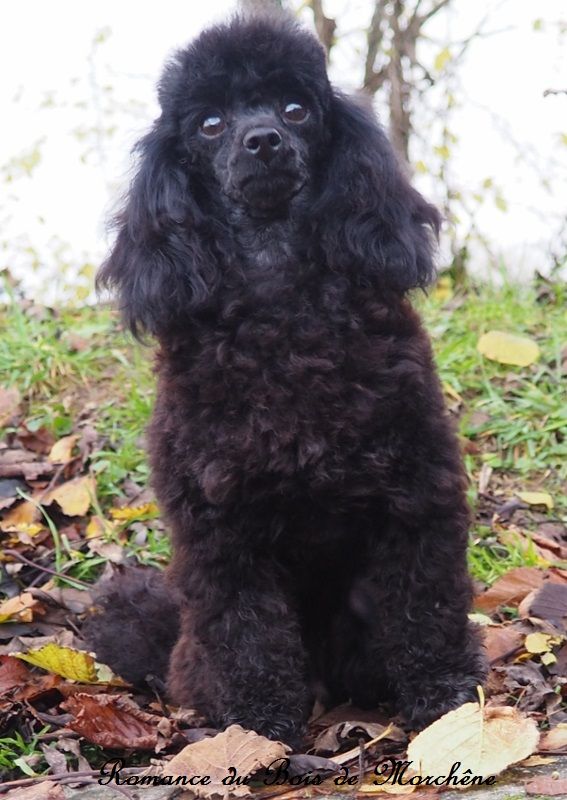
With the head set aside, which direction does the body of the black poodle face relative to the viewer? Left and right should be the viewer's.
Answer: facing the viewer

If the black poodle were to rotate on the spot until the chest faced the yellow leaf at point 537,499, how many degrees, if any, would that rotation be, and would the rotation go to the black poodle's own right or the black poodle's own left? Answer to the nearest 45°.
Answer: approximately 135° to the black poodle's own left

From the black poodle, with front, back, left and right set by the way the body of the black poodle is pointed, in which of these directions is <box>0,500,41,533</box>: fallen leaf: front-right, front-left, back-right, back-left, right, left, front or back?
back-right

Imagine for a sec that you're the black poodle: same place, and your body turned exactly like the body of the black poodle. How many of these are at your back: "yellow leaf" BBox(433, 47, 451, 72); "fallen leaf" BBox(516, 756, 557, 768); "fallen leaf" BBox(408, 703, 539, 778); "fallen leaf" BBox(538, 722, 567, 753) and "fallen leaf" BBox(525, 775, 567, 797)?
1

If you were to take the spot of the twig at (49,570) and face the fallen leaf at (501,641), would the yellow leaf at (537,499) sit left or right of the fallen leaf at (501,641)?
left

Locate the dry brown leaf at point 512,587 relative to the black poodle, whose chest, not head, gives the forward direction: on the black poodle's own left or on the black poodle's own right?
on the black poodle's own left

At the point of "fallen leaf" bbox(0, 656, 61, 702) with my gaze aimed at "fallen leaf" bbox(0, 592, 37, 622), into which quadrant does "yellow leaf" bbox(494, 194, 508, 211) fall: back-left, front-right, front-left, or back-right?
front-right

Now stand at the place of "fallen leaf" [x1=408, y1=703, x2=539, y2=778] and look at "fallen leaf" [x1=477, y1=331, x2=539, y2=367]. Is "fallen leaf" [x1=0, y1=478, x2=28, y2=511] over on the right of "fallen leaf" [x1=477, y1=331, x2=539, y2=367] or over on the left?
left
